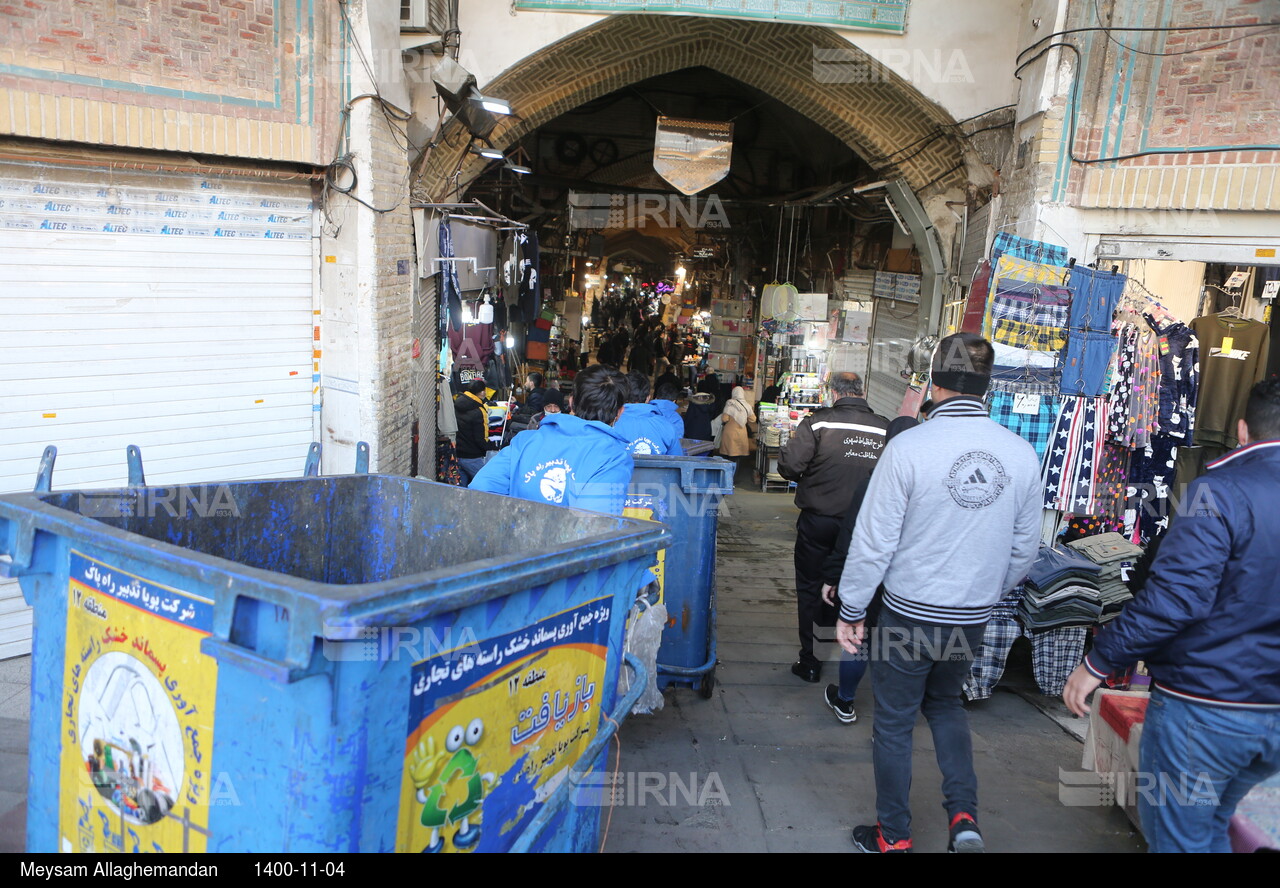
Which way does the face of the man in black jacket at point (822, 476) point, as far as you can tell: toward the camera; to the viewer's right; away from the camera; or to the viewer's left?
away from the camera

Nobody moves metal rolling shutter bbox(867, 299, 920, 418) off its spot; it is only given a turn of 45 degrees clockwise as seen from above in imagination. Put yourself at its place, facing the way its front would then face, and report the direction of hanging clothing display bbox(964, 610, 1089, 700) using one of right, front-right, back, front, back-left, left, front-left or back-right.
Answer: left

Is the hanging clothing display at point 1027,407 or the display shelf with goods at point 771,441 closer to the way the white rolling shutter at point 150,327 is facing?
the hanging clothing display

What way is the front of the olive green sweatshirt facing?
toward the camera

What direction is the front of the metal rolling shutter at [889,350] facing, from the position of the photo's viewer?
facing the viewer and to the left of the viewer

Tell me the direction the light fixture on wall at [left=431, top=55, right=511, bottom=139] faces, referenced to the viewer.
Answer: facing the viewer and to the right of the viewer

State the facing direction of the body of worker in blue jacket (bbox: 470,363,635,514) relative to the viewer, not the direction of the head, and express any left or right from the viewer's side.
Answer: facing away from the viewer

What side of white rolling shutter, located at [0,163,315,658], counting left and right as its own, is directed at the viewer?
front

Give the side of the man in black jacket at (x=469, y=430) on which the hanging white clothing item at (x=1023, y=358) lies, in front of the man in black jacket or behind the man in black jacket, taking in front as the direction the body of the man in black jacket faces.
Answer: in front

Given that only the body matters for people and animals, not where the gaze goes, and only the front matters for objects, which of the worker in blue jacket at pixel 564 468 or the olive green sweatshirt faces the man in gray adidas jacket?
the olive green sweatshirt

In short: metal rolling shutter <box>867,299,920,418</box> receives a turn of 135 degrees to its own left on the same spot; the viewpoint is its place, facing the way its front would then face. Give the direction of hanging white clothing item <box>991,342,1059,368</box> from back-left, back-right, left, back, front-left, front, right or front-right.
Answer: right

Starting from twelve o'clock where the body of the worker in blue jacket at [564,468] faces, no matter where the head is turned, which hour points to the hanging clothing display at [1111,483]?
The hanging clothing display is roughly at 2 o'clock from the worker in blue jacket.
